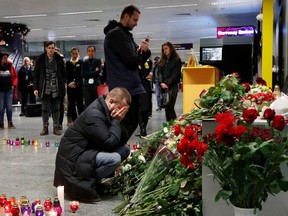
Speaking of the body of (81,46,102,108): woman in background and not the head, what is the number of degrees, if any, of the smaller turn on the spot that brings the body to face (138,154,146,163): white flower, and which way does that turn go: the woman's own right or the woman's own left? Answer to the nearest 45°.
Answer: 0° — they already face it

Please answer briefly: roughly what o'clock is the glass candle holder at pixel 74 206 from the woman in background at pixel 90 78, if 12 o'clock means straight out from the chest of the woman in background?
The glass candle holder is roughly at 12 o'clock from the woman in background.

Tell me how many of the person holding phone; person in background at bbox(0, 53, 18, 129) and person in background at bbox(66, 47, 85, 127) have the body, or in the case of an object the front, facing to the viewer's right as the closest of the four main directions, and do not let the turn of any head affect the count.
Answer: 1

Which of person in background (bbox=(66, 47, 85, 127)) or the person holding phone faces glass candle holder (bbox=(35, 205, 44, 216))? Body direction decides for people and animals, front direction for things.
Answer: the person in background

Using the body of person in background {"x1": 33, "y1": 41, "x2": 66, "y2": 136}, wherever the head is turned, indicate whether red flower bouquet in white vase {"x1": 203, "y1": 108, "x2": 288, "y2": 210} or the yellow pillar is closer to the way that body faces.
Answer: the red flower bouquet in white vase

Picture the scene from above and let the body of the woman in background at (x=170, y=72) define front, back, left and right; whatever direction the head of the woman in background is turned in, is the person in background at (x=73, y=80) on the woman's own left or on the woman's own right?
on the woman's own right

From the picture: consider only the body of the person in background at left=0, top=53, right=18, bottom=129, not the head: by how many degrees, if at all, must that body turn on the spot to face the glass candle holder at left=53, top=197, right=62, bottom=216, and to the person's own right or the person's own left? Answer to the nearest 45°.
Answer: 0° — they already face it

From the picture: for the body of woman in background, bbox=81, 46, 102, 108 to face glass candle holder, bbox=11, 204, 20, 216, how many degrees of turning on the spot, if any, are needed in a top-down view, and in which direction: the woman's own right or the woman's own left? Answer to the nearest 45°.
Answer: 0° — they already face it

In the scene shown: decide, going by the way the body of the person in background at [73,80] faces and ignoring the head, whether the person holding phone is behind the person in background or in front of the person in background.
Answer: in front

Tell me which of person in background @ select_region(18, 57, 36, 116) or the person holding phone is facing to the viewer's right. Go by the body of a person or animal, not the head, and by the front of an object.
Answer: the person holding phone

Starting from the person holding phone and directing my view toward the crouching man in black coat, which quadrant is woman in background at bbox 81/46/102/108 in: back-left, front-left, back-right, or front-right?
back-right

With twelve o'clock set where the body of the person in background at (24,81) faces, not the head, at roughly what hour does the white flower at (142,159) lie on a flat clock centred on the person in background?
The white flower is roughly at 12 o'clock from the person in background.

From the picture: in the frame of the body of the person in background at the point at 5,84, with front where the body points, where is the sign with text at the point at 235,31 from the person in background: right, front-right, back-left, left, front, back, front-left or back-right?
back-left

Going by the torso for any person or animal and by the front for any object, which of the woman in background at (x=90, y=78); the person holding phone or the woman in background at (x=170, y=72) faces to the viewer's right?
the person holding phone

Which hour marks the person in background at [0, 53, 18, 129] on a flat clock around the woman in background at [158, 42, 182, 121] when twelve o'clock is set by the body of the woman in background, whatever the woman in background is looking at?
The person in background is roughly at 2 o'clock from the woman in background.
